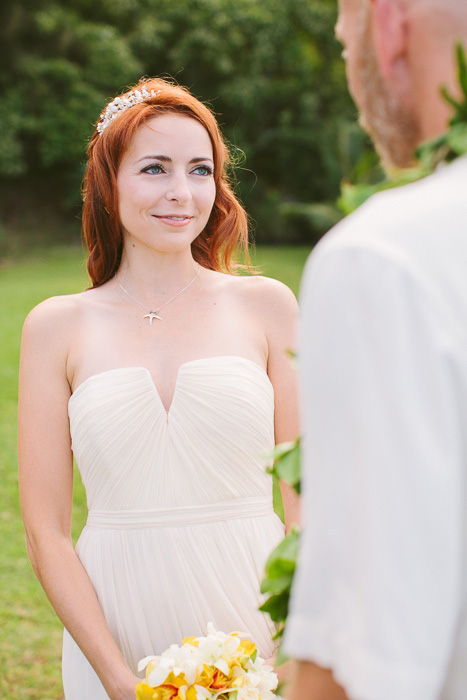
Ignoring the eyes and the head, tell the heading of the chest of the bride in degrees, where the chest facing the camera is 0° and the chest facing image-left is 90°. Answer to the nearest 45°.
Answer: approximately 0°

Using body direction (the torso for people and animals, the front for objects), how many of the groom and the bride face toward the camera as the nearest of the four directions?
1

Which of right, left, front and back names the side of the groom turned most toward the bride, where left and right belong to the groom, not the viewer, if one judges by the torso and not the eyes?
front

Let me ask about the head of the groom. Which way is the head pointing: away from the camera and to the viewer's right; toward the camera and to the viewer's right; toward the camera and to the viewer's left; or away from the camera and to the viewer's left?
away from the camera and to the viewer's left

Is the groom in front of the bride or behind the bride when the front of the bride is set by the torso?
in front

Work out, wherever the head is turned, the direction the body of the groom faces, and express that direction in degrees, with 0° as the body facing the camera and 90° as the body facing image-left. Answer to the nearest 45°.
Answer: approximately 135°
